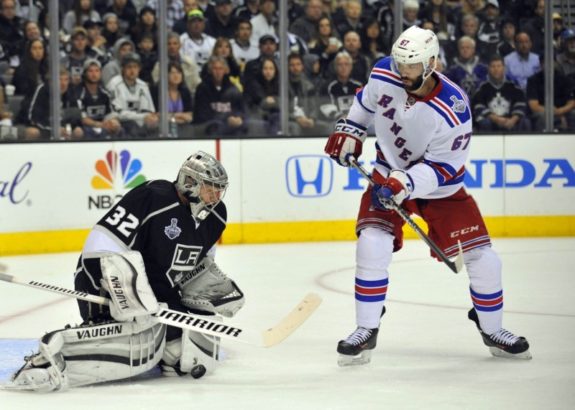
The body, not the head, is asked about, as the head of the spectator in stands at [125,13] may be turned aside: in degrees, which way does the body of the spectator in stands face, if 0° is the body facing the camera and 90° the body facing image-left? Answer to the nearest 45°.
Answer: approximately 0°

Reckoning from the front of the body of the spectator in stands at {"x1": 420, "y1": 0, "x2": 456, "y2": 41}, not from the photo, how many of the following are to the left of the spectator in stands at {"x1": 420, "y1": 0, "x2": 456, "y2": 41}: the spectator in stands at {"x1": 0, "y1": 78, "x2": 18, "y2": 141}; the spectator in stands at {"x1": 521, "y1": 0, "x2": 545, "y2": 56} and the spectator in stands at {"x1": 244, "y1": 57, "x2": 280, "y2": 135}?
1

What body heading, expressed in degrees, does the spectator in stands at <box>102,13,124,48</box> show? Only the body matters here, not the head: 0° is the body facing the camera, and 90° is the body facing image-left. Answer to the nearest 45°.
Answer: approximately 0°
